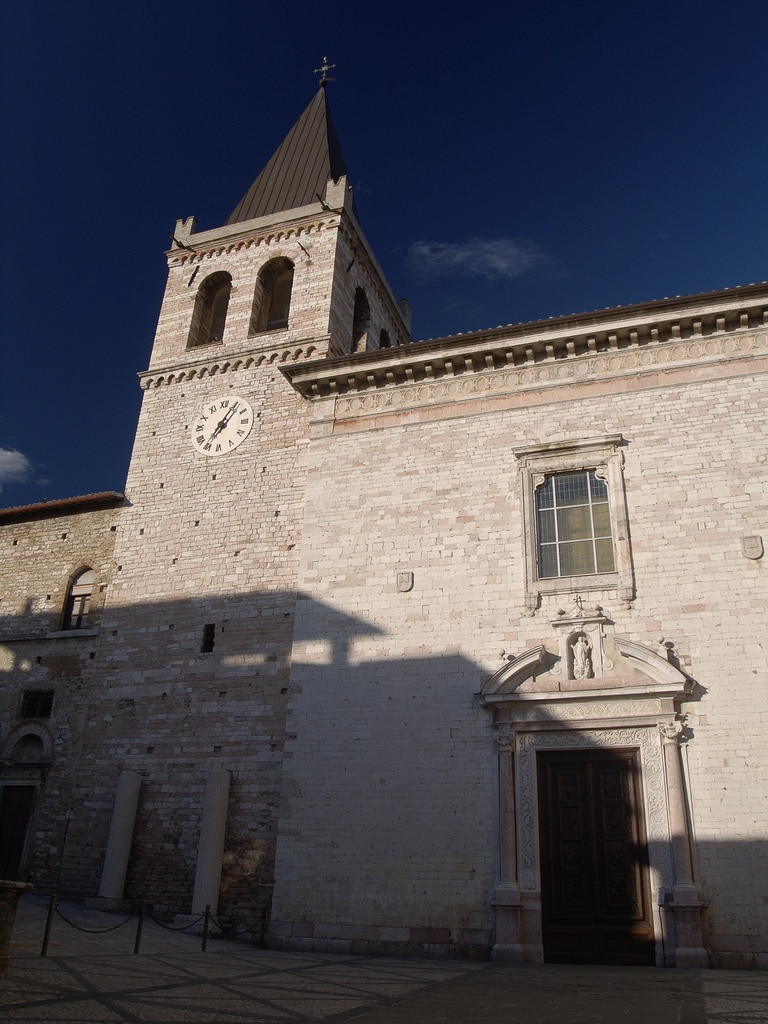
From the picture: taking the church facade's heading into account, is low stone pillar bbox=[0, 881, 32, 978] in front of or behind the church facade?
in front

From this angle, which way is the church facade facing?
toward the camera
